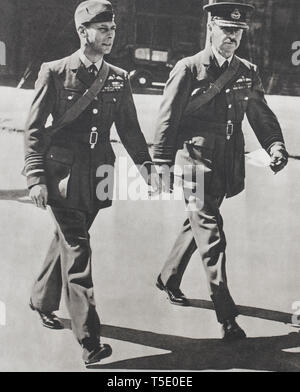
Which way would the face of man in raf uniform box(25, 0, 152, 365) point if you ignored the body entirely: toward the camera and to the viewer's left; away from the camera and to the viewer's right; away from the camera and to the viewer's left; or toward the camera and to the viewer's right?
toward the camera and to the viewer's right

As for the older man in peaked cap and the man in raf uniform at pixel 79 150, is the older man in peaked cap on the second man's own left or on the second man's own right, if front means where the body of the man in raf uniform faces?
on the second man's own left

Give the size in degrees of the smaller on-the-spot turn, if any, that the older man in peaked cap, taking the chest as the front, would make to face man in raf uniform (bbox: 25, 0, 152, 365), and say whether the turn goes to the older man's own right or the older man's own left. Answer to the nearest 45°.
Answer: approximately 90° to the older man's own right

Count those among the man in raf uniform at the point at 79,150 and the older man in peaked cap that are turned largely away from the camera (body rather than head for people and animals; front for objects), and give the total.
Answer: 0

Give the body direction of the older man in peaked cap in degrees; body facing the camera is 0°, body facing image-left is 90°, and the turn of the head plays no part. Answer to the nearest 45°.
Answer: approximately 315°

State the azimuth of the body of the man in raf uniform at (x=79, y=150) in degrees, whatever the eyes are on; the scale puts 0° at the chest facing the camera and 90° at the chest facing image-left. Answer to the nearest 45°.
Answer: approximately 315°
